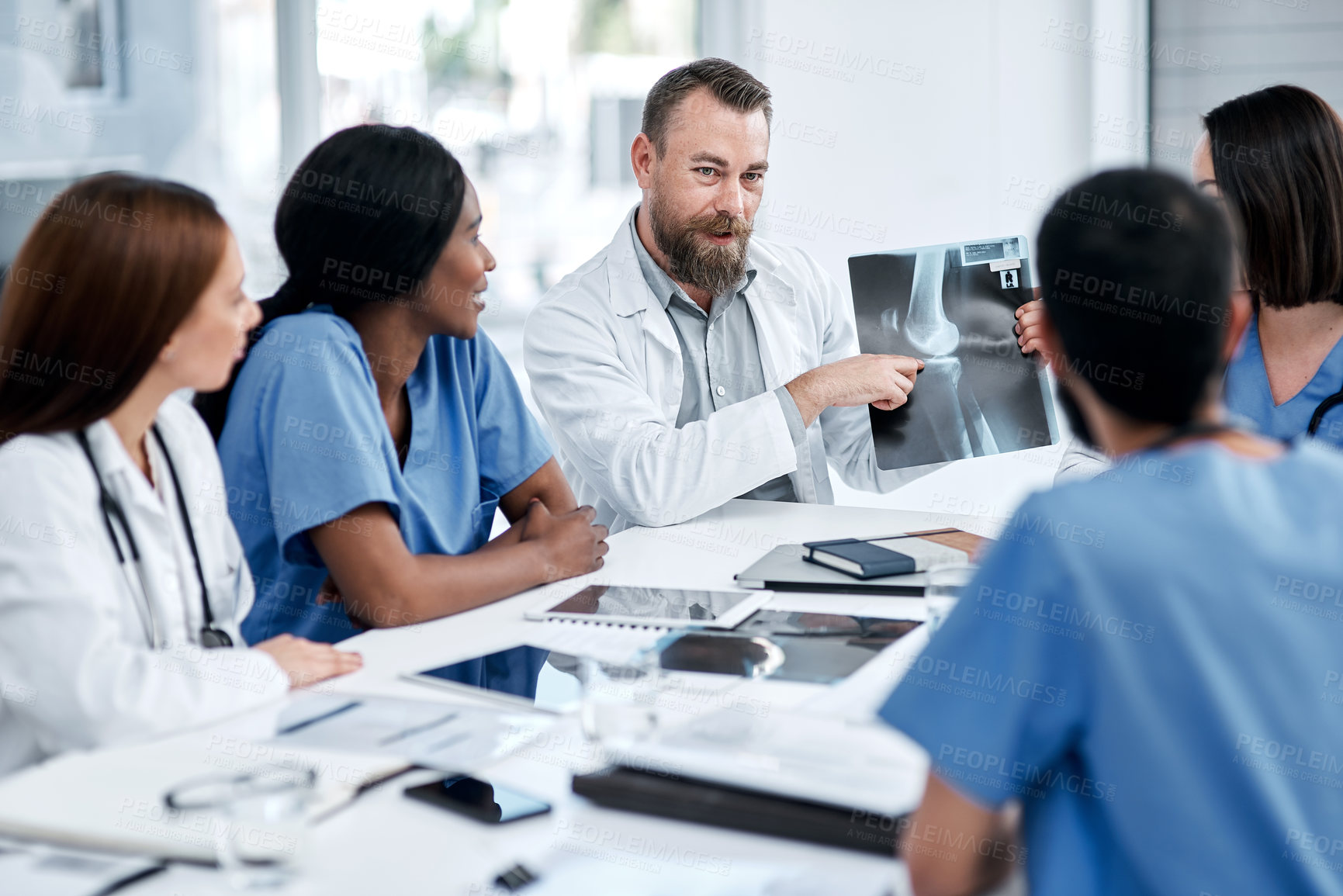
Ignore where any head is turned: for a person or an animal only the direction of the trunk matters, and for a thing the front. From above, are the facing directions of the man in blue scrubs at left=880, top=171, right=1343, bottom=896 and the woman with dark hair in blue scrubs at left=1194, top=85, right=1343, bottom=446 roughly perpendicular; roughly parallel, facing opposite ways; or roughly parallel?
roughly perpendicular

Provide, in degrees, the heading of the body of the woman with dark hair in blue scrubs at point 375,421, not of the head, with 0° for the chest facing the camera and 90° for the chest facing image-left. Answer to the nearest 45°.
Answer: approximately 315°

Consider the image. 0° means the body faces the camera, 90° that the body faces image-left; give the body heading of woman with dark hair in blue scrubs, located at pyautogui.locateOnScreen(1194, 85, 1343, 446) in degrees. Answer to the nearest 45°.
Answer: approximately 45°

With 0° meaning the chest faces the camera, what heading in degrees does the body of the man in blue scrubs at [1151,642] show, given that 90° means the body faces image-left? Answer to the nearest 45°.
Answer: approximately 135°
